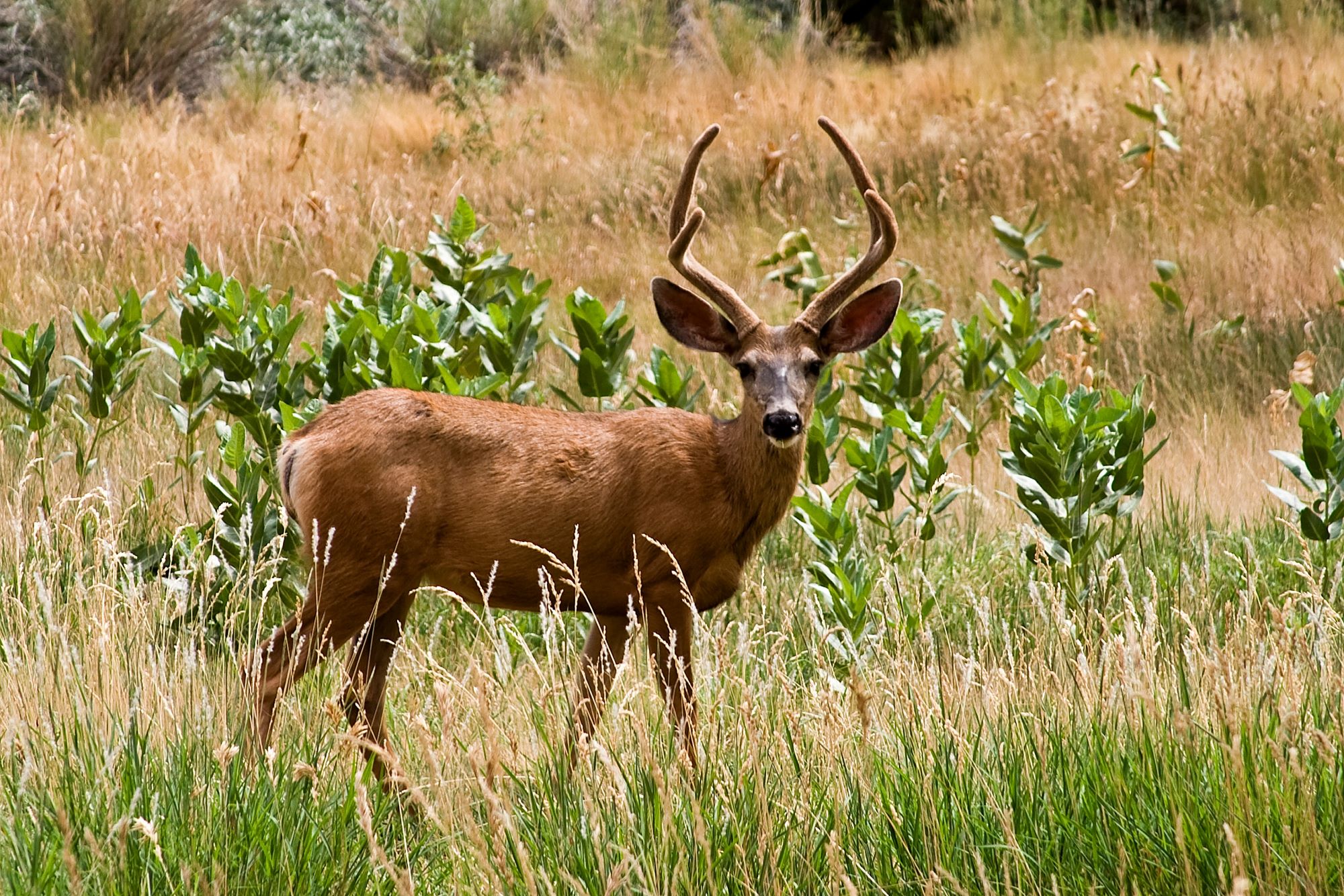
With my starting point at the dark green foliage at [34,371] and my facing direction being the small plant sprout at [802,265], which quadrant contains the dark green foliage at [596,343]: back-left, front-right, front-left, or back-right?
front-right

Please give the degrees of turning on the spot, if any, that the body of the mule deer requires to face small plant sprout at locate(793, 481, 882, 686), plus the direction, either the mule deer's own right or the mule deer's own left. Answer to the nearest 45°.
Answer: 0° — it already faces it

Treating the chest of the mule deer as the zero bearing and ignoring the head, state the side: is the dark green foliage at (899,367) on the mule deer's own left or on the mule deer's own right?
on the mule deer's own left

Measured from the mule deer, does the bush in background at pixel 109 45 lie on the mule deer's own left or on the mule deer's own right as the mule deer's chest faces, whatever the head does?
on the mule deer's own left

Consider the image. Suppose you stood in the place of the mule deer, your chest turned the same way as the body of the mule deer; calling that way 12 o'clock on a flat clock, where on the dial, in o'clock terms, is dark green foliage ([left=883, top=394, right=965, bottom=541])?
The dark green foliage is roughly at 11 o'clock from the mule deer.

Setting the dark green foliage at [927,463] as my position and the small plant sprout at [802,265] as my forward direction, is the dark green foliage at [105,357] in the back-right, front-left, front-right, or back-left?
front-left

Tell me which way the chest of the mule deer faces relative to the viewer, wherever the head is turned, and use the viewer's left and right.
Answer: facing to the right of the viewer

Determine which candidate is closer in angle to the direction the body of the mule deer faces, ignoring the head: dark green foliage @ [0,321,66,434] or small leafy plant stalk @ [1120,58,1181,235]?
the small leafy plant stalk

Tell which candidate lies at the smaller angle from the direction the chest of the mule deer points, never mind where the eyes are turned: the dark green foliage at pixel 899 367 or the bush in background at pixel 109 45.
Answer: the dark green foliage

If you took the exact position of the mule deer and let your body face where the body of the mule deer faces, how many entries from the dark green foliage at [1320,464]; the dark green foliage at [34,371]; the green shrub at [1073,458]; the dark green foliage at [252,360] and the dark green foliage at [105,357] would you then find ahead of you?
2

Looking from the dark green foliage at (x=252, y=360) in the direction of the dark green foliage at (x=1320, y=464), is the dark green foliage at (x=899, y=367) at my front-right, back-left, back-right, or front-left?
front-left

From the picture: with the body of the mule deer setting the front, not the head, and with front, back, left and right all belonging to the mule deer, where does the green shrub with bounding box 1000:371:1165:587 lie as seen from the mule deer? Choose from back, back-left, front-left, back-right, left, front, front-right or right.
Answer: front

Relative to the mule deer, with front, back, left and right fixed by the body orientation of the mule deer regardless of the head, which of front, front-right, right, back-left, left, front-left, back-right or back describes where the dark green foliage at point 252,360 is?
back-left

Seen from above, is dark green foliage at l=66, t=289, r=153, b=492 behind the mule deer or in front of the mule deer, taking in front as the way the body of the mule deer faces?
behind

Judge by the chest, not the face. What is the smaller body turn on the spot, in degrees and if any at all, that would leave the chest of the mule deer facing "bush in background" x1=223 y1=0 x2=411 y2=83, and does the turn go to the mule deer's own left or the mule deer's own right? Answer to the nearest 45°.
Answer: approximately 90° to the mule deer's own left

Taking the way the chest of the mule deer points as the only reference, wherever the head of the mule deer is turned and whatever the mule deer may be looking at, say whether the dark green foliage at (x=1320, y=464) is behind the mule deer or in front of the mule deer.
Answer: in front
